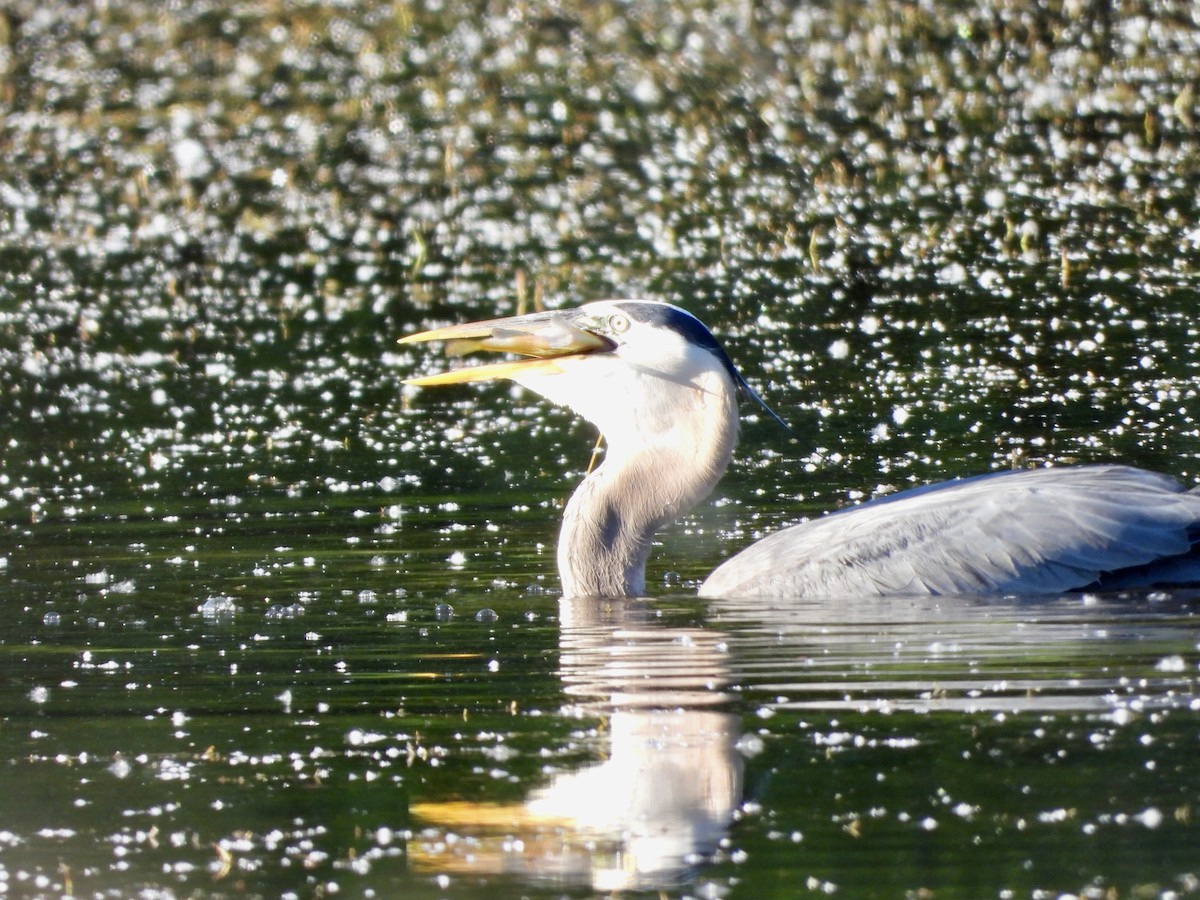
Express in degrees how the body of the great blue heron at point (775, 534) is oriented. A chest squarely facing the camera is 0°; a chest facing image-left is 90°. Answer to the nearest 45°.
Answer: approximately 90°

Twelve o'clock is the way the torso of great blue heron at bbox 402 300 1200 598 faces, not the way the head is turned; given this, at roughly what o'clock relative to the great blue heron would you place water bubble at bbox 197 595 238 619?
The water bubble is roughly at 12 o'clock from the great blue heron.
